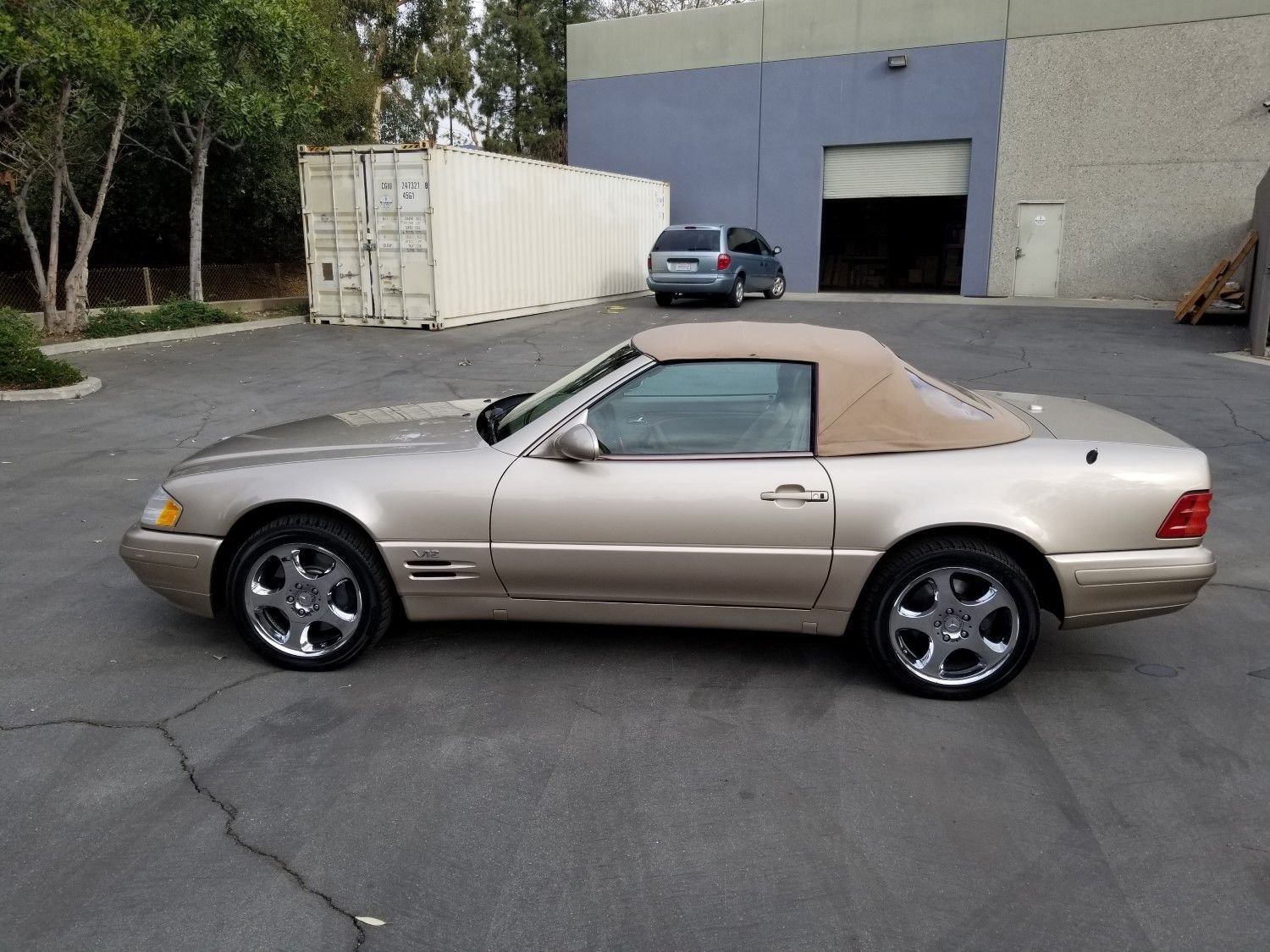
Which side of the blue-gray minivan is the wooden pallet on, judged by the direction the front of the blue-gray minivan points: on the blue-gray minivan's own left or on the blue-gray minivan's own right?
on the blue-gray minivan's own right

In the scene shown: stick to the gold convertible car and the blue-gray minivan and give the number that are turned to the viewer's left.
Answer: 1

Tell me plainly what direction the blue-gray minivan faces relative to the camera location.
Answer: facing away from the viewer and to the right of the viewer

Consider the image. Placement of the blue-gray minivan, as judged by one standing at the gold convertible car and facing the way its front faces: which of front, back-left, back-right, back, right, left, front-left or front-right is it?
right

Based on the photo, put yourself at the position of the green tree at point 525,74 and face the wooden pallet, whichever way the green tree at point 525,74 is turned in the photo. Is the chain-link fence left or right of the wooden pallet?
right

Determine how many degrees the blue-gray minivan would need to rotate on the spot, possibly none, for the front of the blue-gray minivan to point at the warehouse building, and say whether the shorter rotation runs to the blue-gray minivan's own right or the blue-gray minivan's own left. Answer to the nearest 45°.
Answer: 0° — it already faces it

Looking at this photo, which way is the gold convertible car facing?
to the viewer's left

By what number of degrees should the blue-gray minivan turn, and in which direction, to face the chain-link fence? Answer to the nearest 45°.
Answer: approximately 135° to its left

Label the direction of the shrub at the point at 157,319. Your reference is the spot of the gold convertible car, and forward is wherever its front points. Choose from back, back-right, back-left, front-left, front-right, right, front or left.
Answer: front-right

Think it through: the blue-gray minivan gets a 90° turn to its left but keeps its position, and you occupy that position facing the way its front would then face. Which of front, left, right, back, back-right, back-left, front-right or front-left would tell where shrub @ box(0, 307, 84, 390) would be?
left

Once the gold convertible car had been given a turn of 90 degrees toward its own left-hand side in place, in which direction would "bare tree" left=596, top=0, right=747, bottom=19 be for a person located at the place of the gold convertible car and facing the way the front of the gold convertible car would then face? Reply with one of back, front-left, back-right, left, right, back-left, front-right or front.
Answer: back

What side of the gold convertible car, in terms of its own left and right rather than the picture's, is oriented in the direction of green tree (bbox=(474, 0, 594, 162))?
right

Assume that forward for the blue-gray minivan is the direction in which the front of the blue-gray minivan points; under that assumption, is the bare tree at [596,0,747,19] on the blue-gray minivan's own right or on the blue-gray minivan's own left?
on the blue-gray minivan's own left

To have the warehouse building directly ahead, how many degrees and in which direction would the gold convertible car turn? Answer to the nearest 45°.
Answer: approximately 90° to its right

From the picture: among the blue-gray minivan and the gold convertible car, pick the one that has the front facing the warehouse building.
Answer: the blue-gray minivan
